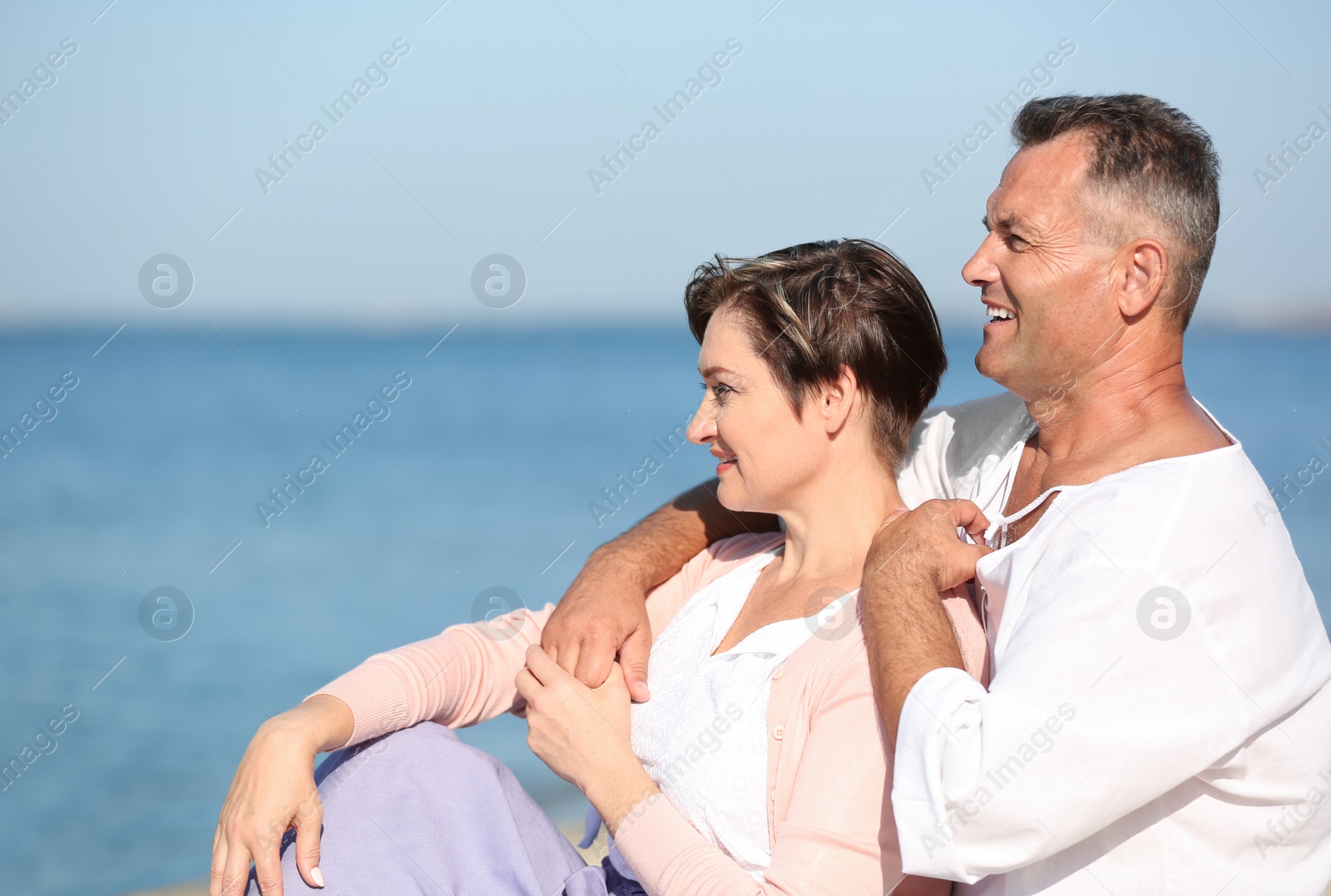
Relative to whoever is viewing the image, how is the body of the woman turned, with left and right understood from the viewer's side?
facing the viewer and to the left of the viewer

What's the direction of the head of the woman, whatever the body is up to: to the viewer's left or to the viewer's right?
to the viewer's left

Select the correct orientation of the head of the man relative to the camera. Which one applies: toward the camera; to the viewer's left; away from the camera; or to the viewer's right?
to the viewer's left
